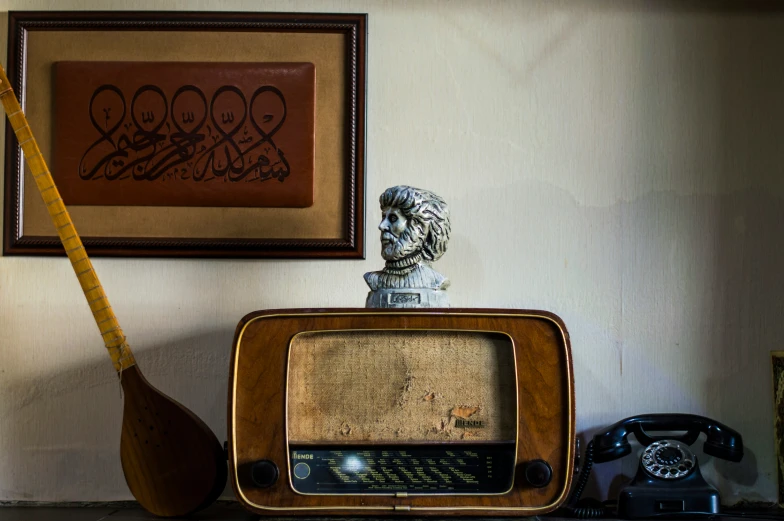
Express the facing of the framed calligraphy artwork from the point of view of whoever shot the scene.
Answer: facing the viewer

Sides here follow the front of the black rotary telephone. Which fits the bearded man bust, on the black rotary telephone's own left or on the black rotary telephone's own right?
on the black rotary telephone's own right

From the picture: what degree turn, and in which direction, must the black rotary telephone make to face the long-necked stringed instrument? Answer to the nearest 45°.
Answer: approximately 45° to its right

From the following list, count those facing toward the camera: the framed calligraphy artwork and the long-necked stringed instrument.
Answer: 2

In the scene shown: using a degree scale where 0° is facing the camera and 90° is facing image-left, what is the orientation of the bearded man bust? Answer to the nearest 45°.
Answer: approximately 45°

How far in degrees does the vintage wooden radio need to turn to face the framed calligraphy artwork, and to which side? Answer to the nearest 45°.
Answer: approximately 135° to its right

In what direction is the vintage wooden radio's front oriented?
toward the camera
